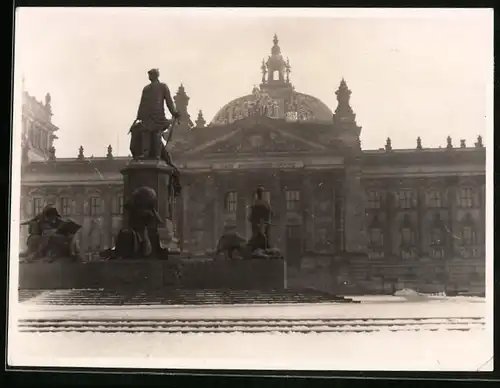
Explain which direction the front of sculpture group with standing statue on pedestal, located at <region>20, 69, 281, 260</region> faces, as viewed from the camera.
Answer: facing the viewer
